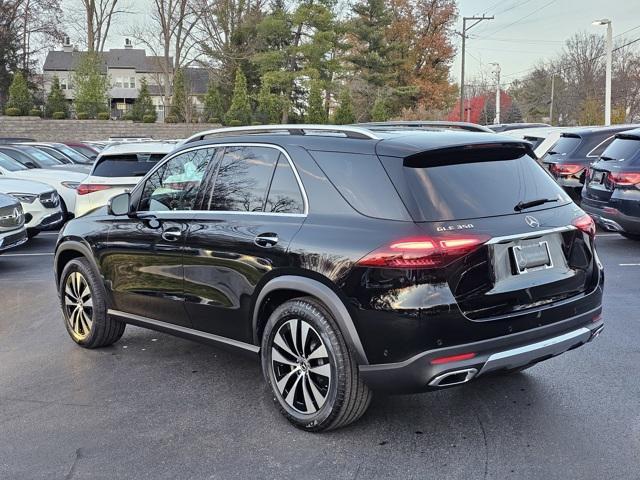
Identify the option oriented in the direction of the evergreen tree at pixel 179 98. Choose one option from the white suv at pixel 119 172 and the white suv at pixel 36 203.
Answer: the white suv at pixel 119 172

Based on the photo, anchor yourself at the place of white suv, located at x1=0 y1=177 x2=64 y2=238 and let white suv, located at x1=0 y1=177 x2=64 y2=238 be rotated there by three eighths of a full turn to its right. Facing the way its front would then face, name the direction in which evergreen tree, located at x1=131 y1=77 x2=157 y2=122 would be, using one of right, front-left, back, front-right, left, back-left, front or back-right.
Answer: right

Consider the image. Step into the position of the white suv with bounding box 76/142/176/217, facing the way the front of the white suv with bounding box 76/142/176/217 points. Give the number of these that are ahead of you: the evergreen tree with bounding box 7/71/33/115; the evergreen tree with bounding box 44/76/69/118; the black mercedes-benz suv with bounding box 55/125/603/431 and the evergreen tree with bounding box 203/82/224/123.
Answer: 3

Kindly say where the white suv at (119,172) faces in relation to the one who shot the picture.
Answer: facing away from the viewer

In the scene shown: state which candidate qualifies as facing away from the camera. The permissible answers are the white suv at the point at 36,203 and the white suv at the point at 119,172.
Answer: the white suv at the point at 119,172

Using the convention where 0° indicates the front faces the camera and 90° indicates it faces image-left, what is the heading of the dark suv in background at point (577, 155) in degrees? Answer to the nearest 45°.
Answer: approximately 225°

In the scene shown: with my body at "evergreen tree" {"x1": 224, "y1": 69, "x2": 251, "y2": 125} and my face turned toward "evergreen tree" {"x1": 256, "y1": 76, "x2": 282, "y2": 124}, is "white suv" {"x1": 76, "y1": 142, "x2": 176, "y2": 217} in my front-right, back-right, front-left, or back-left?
back-right

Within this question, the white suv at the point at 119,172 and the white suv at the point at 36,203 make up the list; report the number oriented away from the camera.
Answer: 1

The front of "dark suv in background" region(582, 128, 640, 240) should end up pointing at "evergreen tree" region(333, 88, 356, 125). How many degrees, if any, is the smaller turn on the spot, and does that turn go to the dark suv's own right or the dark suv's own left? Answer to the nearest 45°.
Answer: approximately 90° to the dark suv's own left
